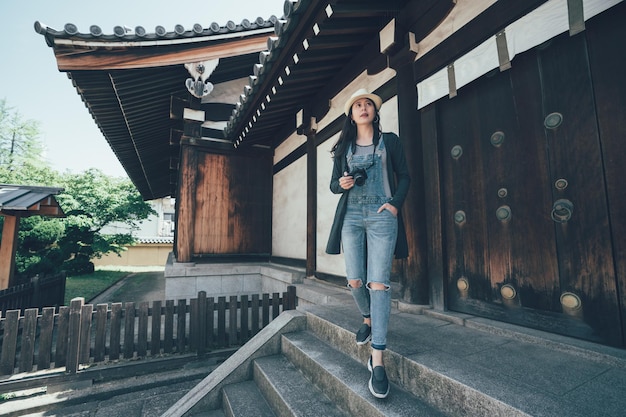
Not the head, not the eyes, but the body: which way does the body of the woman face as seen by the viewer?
toward the camera

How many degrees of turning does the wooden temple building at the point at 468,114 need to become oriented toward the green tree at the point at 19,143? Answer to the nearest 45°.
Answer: approximately 90° to its right

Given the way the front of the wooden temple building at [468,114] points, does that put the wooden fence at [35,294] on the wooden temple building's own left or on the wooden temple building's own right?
on the wooden temple building's own right

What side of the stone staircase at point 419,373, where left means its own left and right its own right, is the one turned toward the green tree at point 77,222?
right

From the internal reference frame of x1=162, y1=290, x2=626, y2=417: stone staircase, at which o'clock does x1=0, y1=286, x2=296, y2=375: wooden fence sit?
The wooden fence is roughly at 2 o'clock from the stone staircase.

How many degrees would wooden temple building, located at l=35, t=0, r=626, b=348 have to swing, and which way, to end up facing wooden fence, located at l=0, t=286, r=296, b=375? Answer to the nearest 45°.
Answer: approximately 45° to its right

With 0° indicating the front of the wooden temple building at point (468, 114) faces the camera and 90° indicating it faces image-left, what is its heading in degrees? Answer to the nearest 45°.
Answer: approximately 45°

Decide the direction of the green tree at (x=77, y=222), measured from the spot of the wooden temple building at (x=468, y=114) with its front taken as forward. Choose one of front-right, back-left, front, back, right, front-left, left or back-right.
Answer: right

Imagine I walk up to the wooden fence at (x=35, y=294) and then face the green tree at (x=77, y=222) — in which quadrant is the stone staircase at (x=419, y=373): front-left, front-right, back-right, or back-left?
back-right

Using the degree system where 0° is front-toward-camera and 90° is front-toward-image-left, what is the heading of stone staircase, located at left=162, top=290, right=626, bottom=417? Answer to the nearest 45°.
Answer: approximately 45°

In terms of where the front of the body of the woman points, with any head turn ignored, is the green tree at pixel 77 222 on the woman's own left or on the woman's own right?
on the woman's own right

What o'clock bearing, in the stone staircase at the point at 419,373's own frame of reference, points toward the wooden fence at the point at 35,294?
The wooden fence is roughly at 2 o'clock from the stone staircase.
